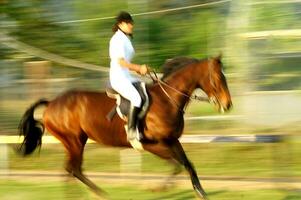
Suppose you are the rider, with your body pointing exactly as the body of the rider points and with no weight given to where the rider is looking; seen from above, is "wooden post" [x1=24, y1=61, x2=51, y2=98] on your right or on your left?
on your left

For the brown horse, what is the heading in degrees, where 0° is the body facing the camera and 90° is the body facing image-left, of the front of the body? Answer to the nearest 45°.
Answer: approximately 270°

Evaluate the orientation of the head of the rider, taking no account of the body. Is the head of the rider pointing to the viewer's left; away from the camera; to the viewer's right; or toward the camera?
to the viewer's right

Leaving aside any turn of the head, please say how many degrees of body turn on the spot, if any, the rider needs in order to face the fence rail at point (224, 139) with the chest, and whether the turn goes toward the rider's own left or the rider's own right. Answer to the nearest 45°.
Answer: approximately 45° to the rider's own left

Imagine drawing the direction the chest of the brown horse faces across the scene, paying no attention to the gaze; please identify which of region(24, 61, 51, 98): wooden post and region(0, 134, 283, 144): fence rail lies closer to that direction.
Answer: the fence rail

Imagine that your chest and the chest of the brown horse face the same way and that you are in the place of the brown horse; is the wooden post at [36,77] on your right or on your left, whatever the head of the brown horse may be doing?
on your left

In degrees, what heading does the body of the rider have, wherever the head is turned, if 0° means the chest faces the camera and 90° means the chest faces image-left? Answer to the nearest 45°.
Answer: approximately 270°
